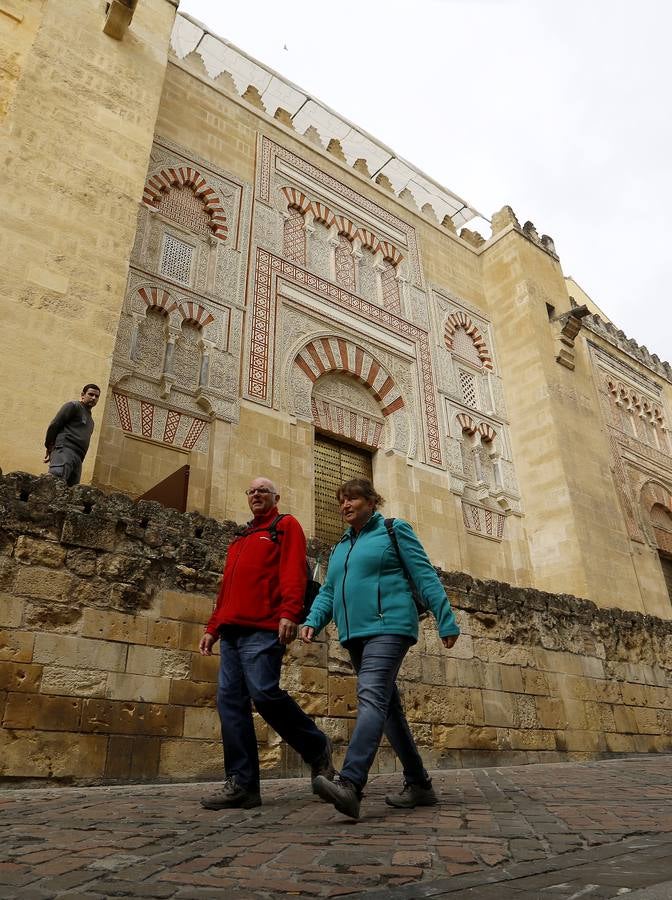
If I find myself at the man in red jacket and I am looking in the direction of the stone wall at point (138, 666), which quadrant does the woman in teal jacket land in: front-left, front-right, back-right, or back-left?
back-right

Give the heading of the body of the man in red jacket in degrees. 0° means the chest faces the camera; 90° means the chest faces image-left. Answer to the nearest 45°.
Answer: approximately 45°

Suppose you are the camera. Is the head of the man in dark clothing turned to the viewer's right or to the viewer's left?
to the viewer's right

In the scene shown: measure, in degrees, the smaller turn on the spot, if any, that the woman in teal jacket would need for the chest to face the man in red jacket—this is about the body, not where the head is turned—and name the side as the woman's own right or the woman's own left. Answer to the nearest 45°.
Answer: approximately 45° to the woman's own right

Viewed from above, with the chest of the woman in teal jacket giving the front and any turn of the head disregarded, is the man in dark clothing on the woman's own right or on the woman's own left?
on the woman's own right

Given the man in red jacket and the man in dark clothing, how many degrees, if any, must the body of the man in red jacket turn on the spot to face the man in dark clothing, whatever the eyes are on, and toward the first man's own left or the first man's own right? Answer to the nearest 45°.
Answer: approximately 90° to the first man's own right

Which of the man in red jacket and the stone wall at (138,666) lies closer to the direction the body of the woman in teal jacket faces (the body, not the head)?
the man in red jacket

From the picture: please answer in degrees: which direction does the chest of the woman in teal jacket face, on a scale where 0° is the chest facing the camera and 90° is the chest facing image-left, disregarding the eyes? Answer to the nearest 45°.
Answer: approximately 45°
